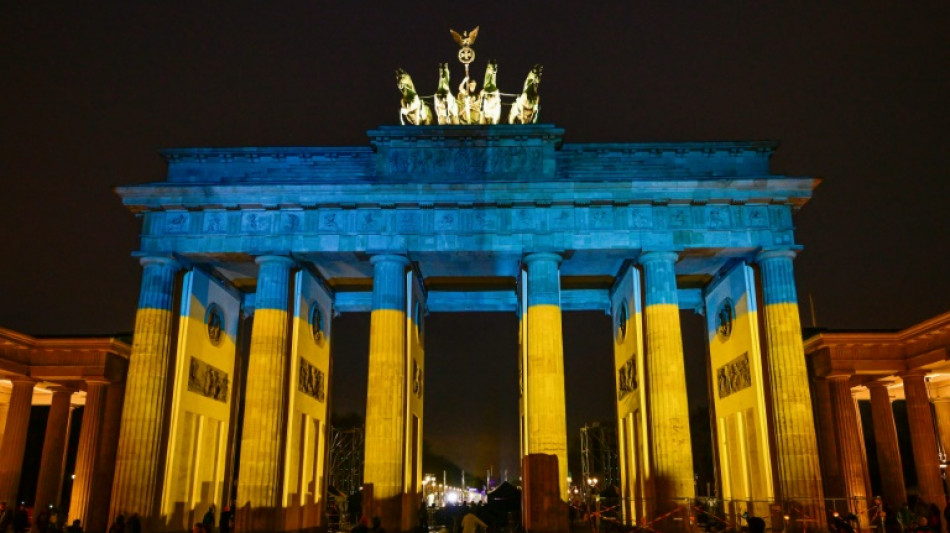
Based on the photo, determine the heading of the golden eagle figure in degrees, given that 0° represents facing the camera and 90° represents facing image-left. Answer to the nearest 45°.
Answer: approximately 0°

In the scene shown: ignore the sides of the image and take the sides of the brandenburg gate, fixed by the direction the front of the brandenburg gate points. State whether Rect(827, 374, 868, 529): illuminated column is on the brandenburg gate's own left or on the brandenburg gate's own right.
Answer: on the brandenburg gate's own left

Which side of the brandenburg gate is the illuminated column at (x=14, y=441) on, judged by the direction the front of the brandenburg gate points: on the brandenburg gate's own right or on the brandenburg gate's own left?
on the brandenburg gate's own right

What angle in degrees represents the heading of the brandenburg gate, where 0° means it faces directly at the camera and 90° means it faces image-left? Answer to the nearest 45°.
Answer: approximately 0°

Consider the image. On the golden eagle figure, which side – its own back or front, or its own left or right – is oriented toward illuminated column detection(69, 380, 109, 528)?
right

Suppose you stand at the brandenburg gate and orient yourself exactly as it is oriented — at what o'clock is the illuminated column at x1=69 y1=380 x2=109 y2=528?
The illuminated column is roughly at 4 o'clock from the brandenburg gate.

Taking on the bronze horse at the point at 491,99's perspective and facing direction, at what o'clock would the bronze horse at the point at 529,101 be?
the bronze horse at the point at 529,101 is roughly at 9 o'clock from the bronze horse at the point at 491,99.

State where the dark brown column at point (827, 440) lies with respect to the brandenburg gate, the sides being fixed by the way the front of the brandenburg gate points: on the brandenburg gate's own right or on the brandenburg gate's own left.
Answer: on the brandenburg gate's own left

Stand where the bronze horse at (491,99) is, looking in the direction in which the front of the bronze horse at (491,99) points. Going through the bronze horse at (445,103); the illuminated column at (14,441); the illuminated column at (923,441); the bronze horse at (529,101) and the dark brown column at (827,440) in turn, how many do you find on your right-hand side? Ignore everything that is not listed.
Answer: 2

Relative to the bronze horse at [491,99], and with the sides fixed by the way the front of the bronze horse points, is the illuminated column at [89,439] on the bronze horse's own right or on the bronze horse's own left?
on the bronze horse's own right
